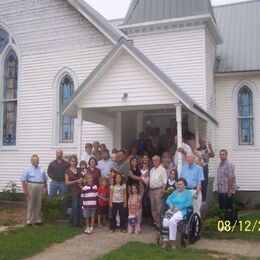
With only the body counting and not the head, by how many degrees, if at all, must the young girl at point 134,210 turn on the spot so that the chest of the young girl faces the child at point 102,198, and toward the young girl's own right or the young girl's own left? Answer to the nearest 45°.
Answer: approximately 135° to the young girl's own right

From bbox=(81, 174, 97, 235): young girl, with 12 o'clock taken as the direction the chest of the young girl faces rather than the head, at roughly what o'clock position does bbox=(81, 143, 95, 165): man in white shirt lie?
The man in white shirt is roughly at 6 o'clock from the young girl.

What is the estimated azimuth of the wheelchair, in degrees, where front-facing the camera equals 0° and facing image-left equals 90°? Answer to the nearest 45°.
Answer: approximately 45°

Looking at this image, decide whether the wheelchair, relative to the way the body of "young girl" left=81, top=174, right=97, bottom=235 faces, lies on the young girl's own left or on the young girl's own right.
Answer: on the young girl's own left

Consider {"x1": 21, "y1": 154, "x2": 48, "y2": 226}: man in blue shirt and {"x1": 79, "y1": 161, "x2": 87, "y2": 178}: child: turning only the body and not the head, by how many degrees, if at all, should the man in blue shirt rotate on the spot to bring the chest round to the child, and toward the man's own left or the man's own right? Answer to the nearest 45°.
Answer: approximately 90° to the man's own left

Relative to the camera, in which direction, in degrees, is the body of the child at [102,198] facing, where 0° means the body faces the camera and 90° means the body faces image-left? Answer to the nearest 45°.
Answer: approximately 0°

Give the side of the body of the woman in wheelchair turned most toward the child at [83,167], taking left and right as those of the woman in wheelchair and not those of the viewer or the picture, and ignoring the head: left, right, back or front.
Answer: right
